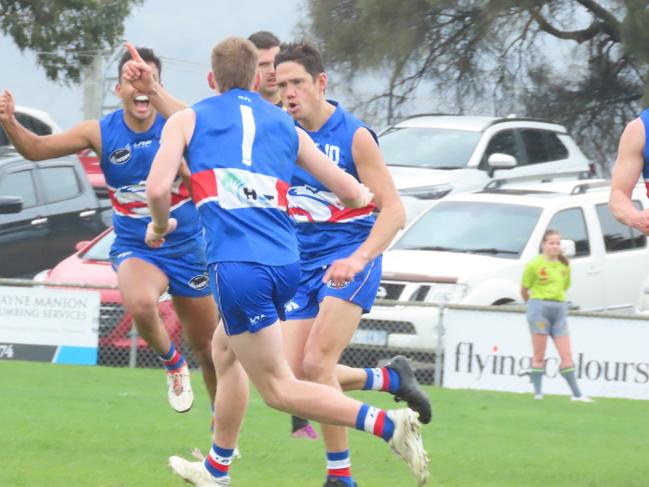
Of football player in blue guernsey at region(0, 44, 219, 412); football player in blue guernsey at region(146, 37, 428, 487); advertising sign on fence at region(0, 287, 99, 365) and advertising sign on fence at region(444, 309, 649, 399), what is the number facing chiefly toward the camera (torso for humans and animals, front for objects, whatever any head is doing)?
3

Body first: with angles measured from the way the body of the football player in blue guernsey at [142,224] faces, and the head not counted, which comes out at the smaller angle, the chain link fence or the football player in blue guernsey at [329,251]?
the football player in blue guernsey

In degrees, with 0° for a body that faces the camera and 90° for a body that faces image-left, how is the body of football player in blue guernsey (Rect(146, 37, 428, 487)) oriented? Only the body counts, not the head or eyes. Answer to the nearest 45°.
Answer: approximately 135°

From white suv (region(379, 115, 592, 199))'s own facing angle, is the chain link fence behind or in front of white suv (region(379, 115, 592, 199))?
in front

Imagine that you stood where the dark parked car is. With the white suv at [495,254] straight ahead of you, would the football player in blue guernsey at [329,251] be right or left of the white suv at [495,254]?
right

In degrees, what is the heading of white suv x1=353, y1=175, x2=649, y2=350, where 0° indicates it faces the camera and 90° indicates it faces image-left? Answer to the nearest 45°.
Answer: approximately 45°

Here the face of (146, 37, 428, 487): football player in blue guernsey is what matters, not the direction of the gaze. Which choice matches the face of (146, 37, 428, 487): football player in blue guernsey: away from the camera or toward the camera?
away from the camera
